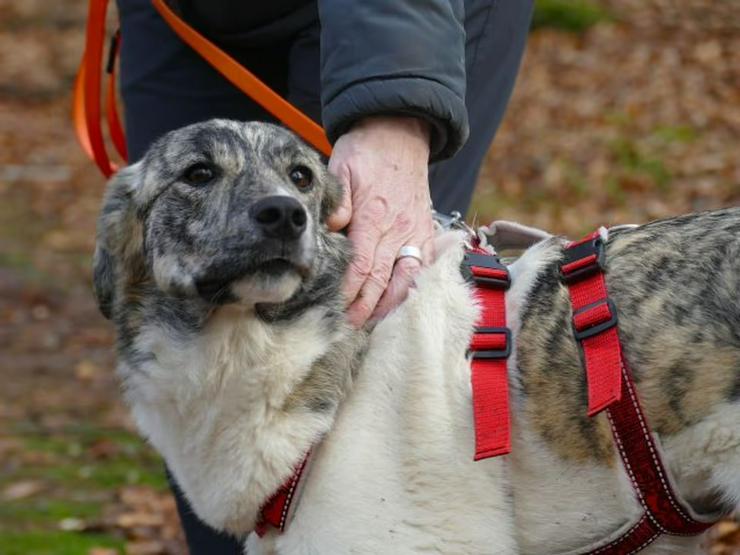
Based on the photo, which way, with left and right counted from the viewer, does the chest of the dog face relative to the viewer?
facing to the left of the viewer
